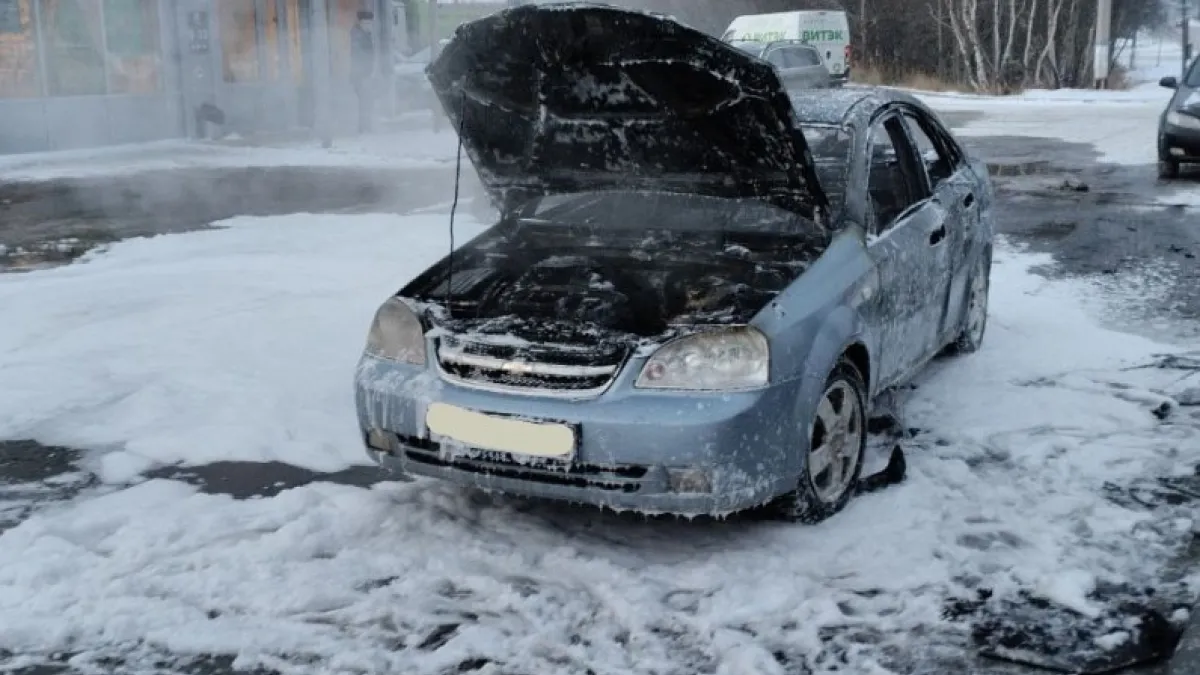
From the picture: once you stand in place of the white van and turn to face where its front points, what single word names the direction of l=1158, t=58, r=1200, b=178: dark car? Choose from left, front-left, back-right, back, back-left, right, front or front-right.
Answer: left

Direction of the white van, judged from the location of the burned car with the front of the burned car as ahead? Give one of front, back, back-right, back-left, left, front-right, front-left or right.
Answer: back-right

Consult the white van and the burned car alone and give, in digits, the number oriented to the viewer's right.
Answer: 0

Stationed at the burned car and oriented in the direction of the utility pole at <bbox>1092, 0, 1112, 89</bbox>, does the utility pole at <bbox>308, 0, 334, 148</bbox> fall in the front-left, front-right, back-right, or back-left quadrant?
front-left

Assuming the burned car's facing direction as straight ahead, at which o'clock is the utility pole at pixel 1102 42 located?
The utility pole is roughly at 5 o'clock from the burned car.

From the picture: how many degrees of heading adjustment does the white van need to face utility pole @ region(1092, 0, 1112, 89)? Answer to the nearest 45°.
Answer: approximately 180°

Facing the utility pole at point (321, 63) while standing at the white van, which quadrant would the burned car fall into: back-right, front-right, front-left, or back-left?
front-left

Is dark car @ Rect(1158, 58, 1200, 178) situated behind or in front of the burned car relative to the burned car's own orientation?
behind

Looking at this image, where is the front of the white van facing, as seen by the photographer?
facing to the left of the viewer

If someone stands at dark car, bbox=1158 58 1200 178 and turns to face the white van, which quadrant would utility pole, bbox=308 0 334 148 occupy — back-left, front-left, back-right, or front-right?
front-left

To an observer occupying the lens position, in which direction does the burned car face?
facing the viewer and to the left of the viewer
